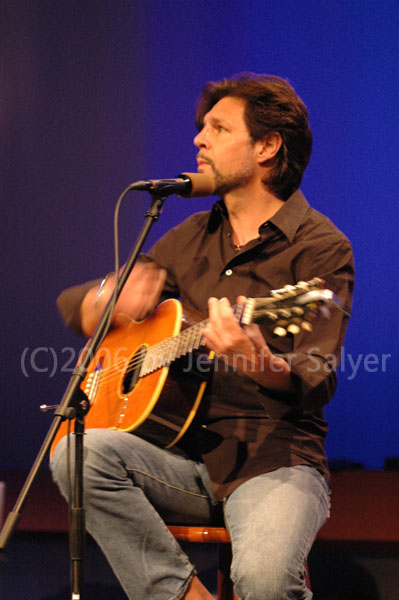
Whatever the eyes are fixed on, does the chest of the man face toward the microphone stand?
yes

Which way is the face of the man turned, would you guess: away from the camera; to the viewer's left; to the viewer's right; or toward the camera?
to the viewer's left

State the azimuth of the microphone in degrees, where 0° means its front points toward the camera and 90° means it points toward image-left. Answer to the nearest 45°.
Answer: approximately 270°
